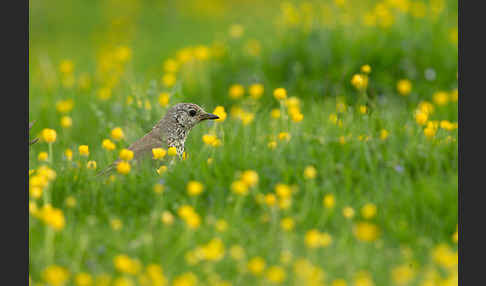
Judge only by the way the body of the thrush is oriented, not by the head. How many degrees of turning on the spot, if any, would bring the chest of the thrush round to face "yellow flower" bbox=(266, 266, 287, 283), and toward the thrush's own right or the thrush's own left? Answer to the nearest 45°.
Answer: approximately 90° to the thrush's own right

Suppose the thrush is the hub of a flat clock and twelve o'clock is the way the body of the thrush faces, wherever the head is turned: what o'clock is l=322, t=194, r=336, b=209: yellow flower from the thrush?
The yellow flower is roughly at 2 o'clock from the thrush.

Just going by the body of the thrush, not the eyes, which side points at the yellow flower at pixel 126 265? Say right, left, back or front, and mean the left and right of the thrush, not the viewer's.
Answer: right

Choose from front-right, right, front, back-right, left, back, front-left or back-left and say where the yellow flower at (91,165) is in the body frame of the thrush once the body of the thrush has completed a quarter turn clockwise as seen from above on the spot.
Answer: front-right

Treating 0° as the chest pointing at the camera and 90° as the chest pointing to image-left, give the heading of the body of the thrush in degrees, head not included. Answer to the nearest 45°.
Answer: approximately 270°

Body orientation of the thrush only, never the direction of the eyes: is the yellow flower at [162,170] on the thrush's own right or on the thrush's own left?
on the thrush's own right
